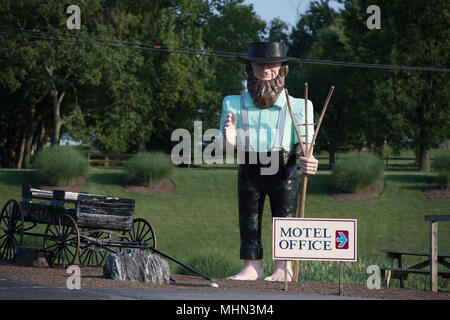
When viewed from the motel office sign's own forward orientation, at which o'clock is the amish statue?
The amish statue is roughly at 5 o'clock from the motel office sign.

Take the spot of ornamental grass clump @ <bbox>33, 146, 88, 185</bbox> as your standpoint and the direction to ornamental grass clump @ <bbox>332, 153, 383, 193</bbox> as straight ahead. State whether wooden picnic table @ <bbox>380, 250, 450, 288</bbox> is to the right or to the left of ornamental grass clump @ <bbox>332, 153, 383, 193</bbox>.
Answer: right

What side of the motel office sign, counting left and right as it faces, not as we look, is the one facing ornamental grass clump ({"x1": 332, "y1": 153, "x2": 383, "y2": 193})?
back

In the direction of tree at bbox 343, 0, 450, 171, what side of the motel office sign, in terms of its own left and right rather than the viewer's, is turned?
back

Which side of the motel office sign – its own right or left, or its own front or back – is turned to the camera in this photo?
front

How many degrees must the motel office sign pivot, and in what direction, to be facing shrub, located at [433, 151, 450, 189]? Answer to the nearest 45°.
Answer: approximately 180°

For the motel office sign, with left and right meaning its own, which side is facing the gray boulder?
right

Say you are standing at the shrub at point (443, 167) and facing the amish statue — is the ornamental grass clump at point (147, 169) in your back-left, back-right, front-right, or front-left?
front-right

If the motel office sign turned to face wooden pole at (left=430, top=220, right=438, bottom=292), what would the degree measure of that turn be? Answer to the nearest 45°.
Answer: approximately 135° to its left

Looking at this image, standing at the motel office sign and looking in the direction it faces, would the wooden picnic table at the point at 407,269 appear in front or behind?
behind

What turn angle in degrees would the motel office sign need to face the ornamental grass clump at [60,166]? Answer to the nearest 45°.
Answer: approximately 135° to its right
